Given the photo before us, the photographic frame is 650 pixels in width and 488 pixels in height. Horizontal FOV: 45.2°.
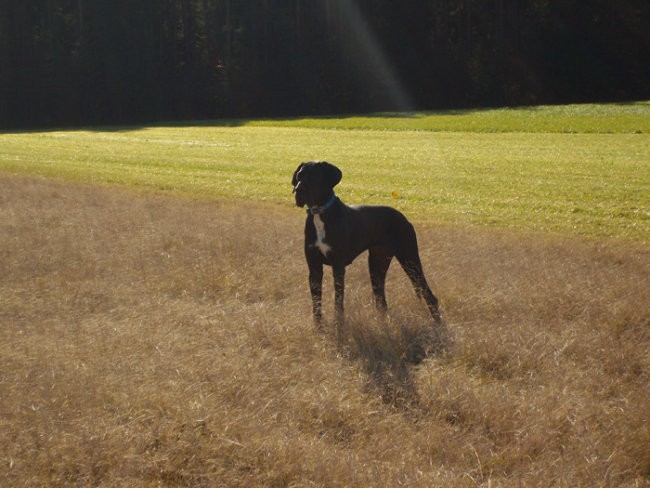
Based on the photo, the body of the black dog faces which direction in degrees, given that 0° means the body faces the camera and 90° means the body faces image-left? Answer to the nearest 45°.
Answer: approximately 45°
